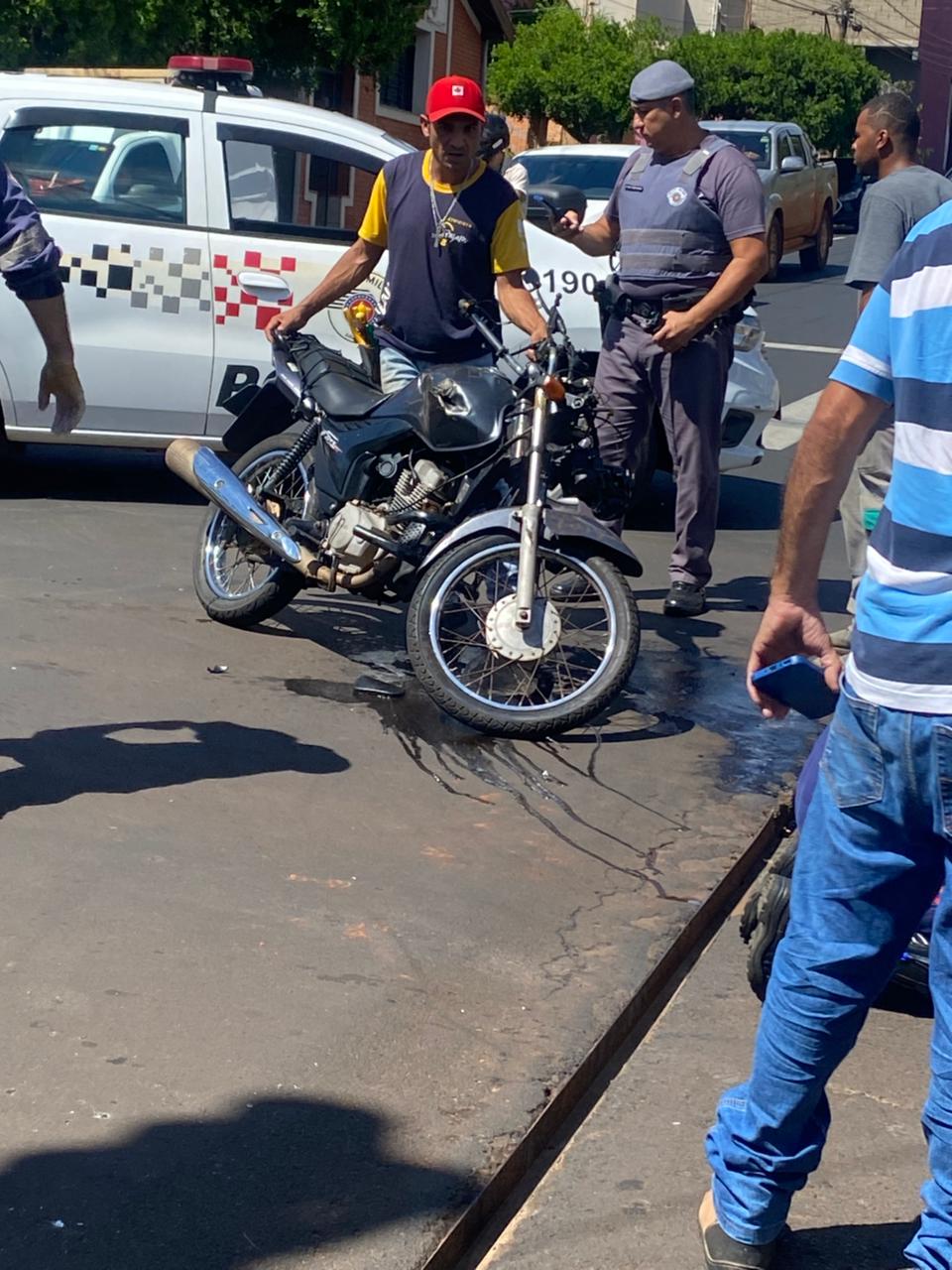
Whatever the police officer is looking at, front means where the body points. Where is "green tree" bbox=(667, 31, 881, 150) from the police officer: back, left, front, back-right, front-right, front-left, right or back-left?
back-right

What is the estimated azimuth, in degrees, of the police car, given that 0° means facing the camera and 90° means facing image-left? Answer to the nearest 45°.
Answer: approximately 270°

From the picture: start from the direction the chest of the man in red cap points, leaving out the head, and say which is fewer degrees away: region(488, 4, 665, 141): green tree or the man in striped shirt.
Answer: the man in striped shirt

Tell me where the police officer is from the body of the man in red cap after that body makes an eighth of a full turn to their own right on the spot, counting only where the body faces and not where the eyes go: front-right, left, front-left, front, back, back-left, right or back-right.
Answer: back

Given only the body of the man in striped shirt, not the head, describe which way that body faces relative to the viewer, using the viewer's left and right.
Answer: facing away from the viewer

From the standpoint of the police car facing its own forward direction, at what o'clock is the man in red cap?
The man in red cap is roughly at 2 o'clock from the police car.

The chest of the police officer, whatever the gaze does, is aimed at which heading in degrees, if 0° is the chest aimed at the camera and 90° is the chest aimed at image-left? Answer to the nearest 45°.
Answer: approximately 45°
